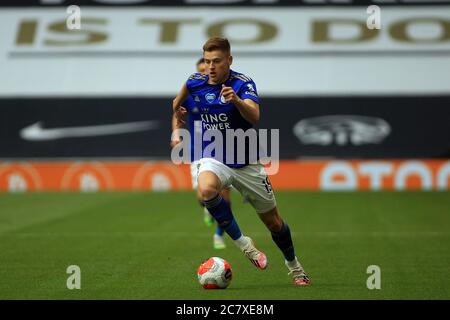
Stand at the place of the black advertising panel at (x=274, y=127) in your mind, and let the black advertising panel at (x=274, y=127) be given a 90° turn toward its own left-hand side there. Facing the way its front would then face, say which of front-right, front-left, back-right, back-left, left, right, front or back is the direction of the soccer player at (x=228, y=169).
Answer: right
